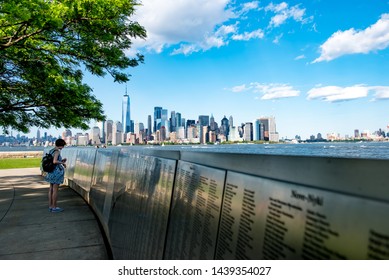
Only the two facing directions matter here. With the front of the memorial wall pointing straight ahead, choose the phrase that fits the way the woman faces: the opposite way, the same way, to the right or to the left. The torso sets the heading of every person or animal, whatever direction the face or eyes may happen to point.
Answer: the opposite way

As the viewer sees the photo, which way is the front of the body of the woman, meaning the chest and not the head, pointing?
to the viewer's right

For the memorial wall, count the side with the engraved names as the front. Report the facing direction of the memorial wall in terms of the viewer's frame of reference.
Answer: facing the viewer and to the left of the viewer

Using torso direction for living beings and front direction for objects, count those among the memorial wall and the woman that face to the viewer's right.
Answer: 1

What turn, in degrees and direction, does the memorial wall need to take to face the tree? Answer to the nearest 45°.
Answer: approximately 90° to its right

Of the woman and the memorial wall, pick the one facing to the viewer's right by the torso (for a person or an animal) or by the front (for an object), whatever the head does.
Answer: the woman
